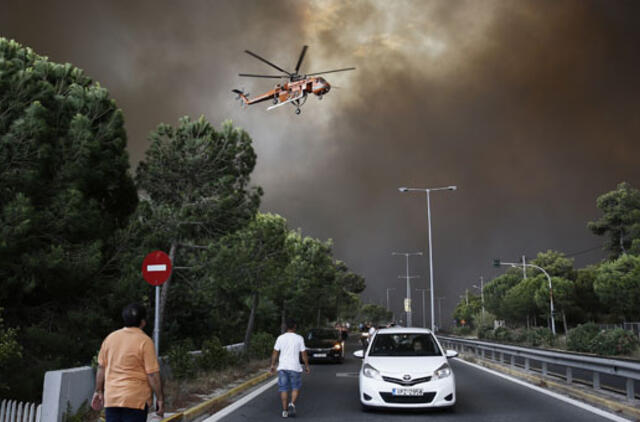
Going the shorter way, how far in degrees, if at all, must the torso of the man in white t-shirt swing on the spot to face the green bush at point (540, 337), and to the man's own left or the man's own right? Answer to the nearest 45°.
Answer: approximately 45° to the man's own right

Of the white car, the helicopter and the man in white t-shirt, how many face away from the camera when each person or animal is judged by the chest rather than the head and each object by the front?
1

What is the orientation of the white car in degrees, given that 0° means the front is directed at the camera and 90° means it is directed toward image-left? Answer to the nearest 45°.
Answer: approximately 0°

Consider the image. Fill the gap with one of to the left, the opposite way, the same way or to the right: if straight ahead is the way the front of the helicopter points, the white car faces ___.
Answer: to the right

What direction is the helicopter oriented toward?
to the viewer's right

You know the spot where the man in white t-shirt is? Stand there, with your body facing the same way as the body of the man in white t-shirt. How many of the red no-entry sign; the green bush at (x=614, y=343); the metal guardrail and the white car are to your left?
1

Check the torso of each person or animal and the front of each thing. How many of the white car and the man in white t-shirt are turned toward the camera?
1

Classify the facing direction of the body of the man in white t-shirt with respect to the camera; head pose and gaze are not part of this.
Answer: away from the camera

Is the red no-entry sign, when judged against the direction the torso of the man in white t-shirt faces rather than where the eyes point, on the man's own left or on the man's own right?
on the man's own left

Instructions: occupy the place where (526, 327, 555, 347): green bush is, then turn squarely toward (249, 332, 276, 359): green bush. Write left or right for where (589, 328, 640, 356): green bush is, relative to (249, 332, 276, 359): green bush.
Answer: left

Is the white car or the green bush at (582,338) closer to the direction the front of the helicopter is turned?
the green bush
